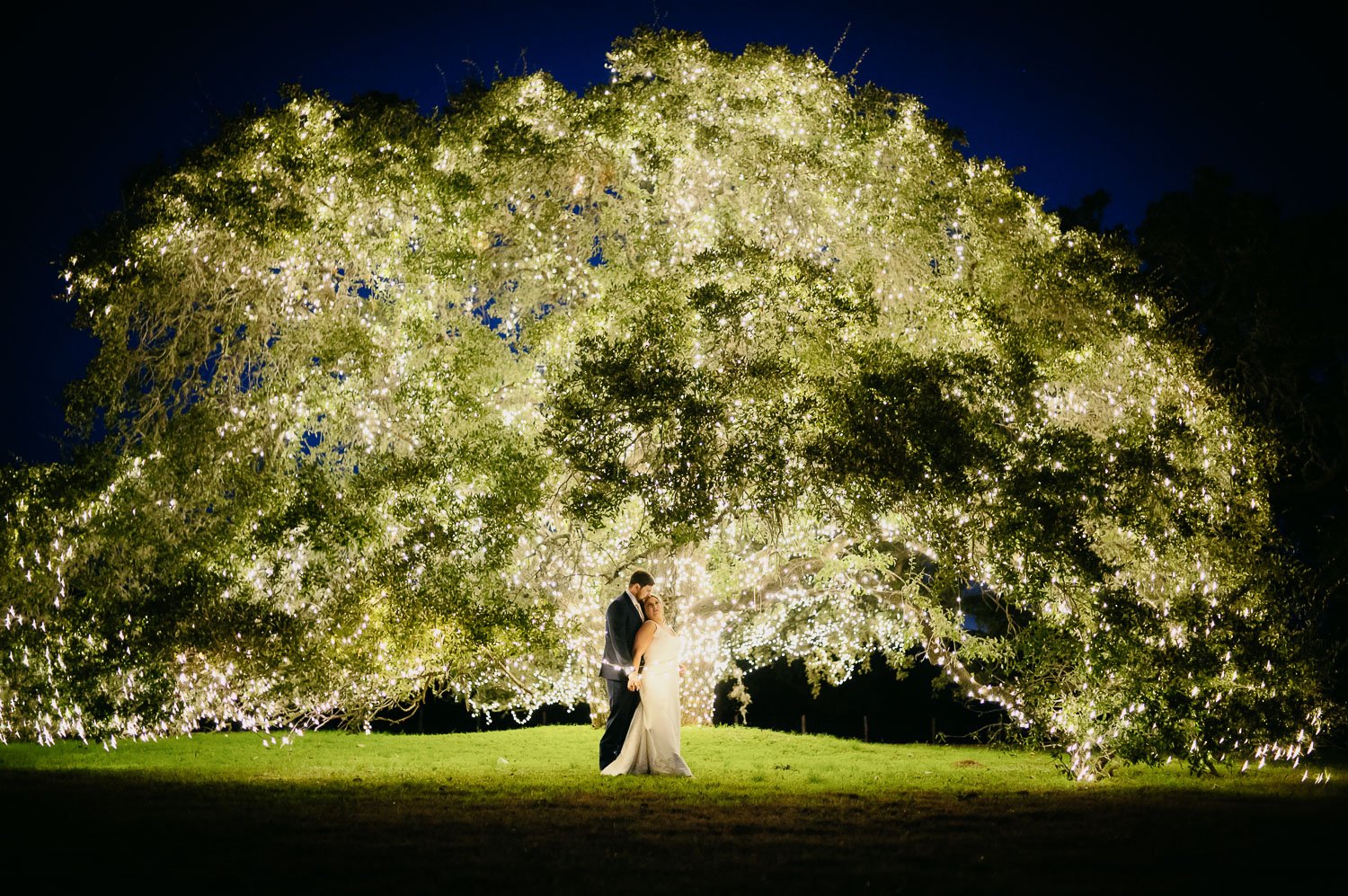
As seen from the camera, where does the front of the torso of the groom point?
to the viewer's right

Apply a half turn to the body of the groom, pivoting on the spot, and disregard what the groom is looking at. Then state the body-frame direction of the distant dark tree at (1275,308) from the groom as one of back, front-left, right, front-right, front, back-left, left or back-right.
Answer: back-right

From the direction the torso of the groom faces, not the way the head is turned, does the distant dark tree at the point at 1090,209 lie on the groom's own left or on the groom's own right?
on the groom's own left
